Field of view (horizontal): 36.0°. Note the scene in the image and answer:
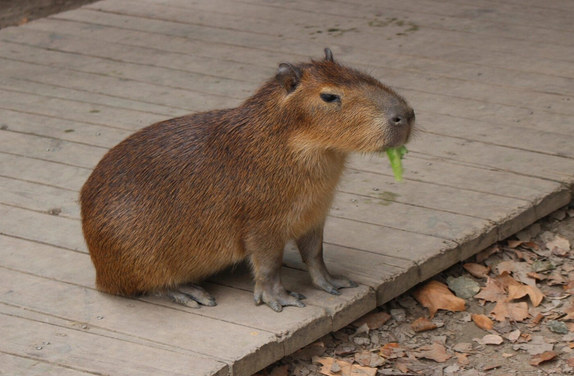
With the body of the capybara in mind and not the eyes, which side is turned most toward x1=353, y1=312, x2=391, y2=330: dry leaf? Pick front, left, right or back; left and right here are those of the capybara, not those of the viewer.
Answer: front

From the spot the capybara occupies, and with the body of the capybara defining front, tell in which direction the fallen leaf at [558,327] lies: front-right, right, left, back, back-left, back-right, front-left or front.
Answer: front

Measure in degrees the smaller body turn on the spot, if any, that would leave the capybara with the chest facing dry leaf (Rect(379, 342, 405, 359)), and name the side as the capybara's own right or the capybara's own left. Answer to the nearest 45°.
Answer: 0° — it already faces it

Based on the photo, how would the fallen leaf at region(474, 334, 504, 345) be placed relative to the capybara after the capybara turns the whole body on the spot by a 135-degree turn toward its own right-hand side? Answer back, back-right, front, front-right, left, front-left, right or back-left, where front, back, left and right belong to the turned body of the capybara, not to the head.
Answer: back-left

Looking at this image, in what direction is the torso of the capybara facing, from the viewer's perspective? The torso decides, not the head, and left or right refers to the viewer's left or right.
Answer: facing to the right of the viewer

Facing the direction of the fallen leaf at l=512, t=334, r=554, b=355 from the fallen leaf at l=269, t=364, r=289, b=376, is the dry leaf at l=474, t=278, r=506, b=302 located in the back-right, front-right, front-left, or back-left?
front-left

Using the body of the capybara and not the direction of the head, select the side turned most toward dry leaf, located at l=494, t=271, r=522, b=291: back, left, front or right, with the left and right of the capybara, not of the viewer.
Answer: front

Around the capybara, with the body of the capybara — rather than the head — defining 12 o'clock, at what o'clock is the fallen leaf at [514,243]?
The fallen leaf is roughly at 11 o'clock from the capybara.

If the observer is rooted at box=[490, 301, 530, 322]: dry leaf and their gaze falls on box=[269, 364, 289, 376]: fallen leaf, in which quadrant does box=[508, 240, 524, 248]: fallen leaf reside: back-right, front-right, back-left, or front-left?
back-right

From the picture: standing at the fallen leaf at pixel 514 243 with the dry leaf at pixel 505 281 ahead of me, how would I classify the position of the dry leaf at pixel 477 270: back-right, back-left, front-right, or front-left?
front-right

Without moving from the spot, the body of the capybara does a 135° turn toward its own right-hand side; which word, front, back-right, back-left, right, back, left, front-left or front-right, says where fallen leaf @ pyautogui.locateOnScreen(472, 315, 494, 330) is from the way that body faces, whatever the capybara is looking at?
back-left

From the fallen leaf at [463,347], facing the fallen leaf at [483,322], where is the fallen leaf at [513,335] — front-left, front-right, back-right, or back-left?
front-right

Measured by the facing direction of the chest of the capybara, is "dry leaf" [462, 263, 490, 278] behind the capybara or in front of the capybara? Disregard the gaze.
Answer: in front

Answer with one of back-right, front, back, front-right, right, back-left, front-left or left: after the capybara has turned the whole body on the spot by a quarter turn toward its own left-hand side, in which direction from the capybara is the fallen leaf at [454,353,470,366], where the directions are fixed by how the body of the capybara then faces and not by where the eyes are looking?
right

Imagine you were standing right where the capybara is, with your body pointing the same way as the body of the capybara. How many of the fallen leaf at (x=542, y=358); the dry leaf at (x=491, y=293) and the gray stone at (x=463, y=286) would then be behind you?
0

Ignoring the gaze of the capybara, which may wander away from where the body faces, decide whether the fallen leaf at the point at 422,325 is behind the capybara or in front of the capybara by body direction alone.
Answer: in front

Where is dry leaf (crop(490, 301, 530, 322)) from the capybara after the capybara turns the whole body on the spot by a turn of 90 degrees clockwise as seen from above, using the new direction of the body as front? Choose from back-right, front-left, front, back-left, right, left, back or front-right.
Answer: left
